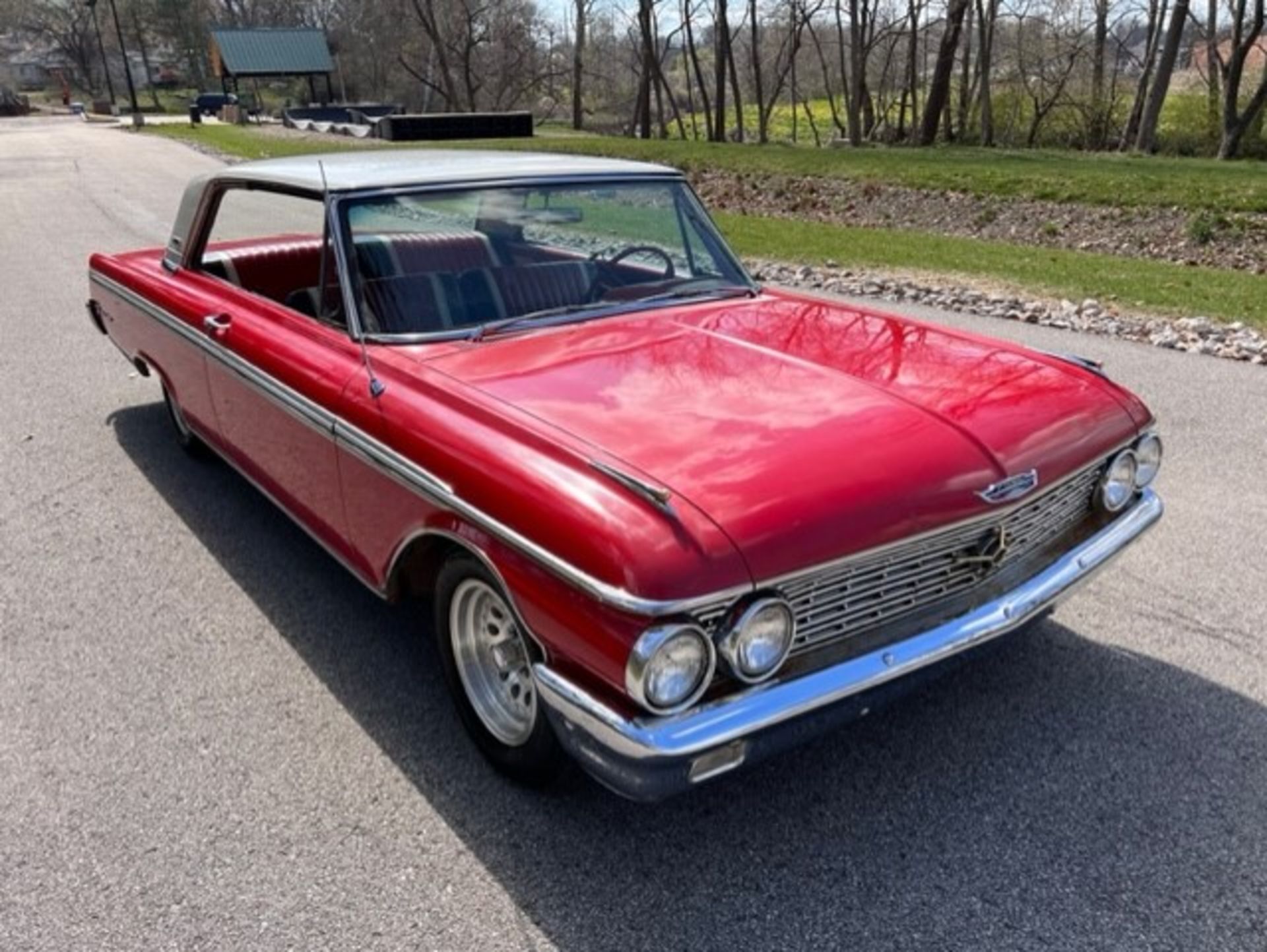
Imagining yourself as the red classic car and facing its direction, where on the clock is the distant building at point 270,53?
The distant building is roughly at 7 o'clock from the red classic car.

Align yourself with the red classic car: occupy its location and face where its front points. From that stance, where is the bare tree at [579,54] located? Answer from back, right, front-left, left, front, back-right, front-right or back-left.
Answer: back-left

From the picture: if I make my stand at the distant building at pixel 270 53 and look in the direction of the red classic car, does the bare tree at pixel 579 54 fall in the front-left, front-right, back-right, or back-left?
front-left

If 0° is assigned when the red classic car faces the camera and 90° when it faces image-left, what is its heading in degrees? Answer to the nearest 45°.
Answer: approximately 315°

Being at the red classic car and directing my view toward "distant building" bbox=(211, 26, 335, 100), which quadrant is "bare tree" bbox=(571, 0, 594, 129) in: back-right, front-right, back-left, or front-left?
front-right

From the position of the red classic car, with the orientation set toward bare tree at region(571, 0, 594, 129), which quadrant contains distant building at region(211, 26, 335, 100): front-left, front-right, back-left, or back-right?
front-left

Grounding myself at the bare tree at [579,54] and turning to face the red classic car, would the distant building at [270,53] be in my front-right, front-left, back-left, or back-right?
back-right
